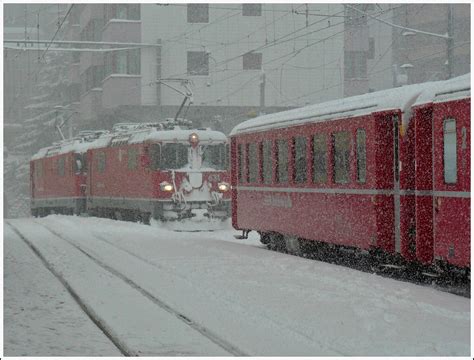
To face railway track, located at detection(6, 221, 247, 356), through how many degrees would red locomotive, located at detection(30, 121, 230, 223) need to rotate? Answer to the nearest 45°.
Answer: approximately 45° to its right

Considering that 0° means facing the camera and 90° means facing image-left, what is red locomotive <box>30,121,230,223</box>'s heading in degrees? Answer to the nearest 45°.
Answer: approximately 315°
